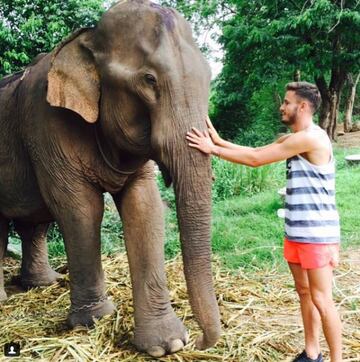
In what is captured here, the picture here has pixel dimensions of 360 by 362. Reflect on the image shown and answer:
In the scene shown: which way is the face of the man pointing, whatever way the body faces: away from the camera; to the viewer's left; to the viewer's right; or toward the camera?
to the viewer's left

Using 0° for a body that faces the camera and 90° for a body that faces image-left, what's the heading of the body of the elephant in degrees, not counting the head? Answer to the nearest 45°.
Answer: approximately 315°

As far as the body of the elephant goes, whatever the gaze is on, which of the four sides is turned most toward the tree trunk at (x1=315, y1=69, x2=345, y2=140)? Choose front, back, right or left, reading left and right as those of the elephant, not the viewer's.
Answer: left

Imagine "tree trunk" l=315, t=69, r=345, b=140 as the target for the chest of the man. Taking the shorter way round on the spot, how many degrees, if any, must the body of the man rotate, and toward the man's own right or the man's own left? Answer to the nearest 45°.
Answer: approximately 90° to the man's own right

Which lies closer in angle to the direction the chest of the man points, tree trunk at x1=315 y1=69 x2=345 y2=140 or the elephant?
the elephant

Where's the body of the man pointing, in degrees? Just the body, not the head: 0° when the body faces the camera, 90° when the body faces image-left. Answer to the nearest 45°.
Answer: approximately 90°

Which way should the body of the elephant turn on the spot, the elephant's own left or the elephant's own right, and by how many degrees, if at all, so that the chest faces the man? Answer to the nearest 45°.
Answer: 0° — it already faces them

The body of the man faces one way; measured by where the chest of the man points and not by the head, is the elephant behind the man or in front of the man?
in front

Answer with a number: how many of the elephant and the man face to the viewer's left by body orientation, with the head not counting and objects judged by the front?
1

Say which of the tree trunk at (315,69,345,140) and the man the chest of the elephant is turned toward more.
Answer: the man
